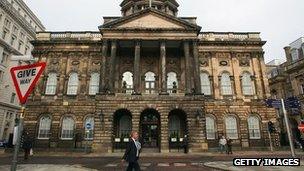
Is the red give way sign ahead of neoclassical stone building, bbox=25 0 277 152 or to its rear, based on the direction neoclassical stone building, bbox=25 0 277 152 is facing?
ahead

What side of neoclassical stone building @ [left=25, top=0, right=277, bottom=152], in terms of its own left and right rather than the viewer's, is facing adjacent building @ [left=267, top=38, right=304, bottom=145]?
left

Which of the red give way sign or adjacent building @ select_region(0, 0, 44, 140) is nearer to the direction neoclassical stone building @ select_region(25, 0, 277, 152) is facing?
the red give way sign

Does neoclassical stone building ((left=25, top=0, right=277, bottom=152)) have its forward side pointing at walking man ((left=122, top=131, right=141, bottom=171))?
yes

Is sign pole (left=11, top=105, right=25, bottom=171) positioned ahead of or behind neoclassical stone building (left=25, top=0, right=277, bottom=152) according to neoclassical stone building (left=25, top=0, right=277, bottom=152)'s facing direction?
ahead

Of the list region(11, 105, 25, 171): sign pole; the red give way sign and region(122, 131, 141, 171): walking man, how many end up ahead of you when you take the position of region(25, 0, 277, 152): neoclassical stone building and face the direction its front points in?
3

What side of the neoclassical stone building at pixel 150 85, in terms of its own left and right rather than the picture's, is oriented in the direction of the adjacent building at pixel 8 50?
right

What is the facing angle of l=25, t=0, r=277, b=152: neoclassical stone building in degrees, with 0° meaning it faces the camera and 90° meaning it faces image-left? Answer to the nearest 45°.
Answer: approximately 0°
